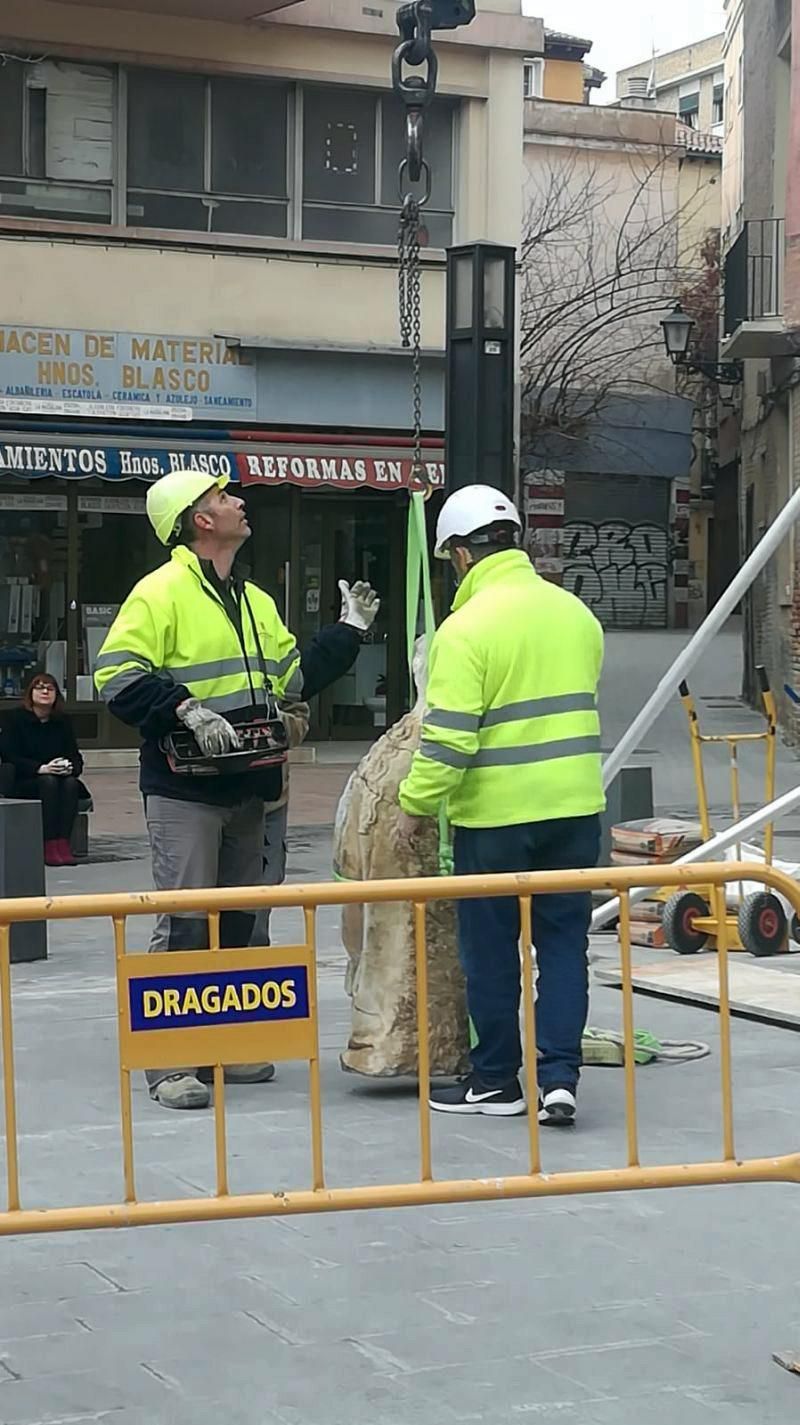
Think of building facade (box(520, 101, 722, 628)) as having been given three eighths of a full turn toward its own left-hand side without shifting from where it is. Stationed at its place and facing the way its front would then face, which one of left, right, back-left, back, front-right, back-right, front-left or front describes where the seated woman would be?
back-right

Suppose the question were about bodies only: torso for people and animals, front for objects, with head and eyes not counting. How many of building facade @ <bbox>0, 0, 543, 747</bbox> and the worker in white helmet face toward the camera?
1

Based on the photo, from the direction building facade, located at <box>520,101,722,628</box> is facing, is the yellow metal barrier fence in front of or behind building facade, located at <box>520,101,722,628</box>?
in front

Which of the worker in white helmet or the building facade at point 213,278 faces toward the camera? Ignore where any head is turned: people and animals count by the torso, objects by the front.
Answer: the building facade

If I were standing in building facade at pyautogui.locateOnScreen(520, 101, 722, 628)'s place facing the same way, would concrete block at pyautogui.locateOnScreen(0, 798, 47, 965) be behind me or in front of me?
in front

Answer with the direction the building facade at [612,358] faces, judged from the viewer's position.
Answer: facing the viewer

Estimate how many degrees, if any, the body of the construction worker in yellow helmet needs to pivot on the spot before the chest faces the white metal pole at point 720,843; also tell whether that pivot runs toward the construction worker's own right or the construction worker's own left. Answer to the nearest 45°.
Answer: approximately 90° to the construction worker's own left

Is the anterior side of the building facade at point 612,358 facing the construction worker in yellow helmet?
yes

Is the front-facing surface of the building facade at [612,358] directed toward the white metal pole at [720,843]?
yes

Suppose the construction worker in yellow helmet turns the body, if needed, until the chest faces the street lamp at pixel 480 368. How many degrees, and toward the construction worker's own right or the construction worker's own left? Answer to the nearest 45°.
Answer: approximately 90° to the construction worker's own left

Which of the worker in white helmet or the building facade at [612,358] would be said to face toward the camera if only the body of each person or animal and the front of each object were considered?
the building facade

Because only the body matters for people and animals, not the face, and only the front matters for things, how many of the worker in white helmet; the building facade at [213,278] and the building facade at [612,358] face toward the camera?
2

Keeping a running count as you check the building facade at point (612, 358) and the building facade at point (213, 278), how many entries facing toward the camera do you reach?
2

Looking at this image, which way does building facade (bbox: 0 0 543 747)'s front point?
toward the camera

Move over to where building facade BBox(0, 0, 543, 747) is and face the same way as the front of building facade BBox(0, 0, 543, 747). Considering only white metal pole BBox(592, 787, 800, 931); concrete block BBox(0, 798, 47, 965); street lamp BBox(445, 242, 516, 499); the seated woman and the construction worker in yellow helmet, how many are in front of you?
5

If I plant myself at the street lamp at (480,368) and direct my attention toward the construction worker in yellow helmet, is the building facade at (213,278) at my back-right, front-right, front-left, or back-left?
back-right

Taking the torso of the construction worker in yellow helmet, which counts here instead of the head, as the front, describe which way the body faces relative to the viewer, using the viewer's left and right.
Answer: facing the viewer and to the right of the viewer

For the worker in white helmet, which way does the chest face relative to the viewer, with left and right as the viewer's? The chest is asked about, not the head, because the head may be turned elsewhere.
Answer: facing away from the viewer and to the left of the viewer
